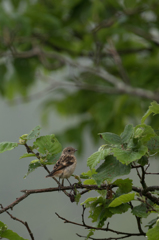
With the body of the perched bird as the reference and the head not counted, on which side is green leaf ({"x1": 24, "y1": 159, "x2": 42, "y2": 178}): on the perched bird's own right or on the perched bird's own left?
on the perched bird's own right

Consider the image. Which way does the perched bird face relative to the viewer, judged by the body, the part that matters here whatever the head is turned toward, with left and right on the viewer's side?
facing to the right of the viewer

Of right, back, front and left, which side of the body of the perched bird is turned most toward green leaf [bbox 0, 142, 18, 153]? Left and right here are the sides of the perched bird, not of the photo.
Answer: back

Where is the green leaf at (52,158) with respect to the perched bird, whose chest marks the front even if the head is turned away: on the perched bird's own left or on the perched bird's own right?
on the perched bird's own right
